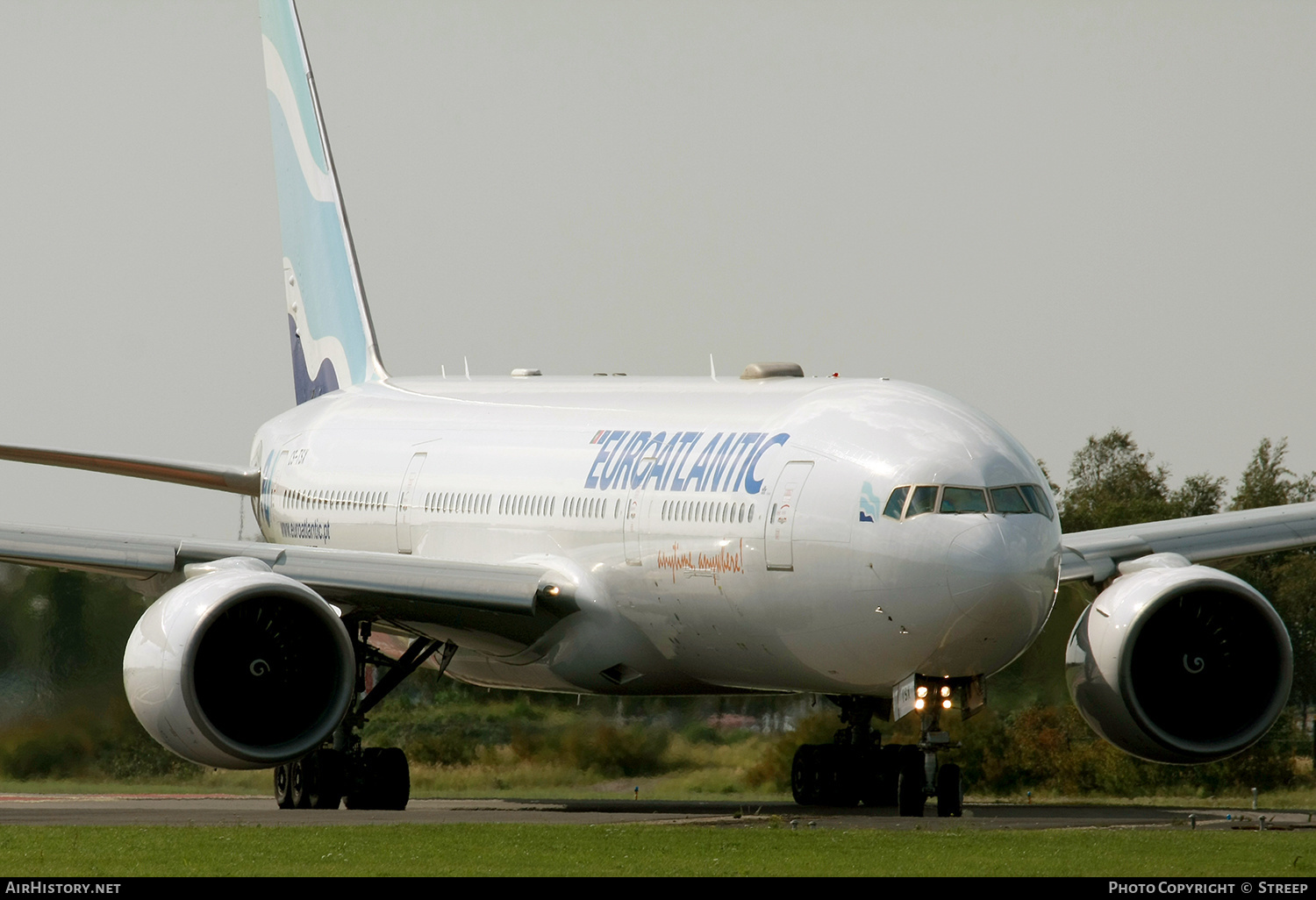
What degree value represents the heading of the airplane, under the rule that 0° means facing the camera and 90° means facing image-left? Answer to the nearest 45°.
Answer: approximately 315°

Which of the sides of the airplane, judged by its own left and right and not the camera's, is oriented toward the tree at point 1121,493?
back

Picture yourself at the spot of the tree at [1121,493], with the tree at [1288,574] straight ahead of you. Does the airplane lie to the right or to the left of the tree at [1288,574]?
right
